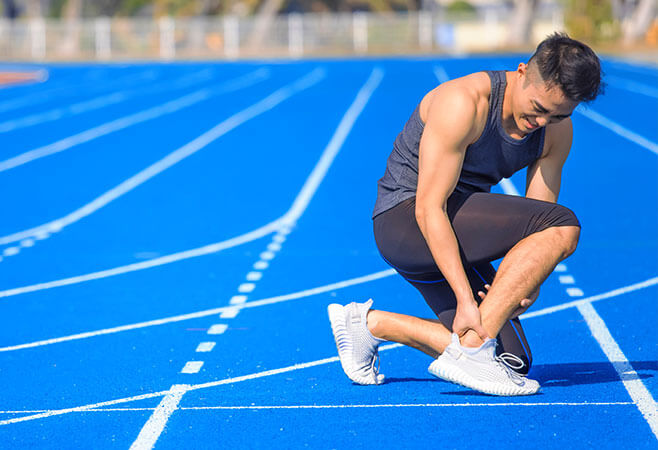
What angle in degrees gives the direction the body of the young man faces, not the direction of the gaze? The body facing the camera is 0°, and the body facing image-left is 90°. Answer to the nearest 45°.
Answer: approximately 315°
